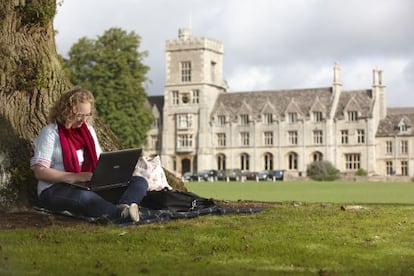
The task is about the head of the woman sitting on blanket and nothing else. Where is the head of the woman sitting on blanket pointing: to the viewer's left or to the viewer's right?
to the viewer's right

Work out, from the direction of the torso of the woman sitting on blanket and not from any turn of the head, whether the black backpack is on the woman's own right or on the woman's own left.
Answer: on the woman's own left
